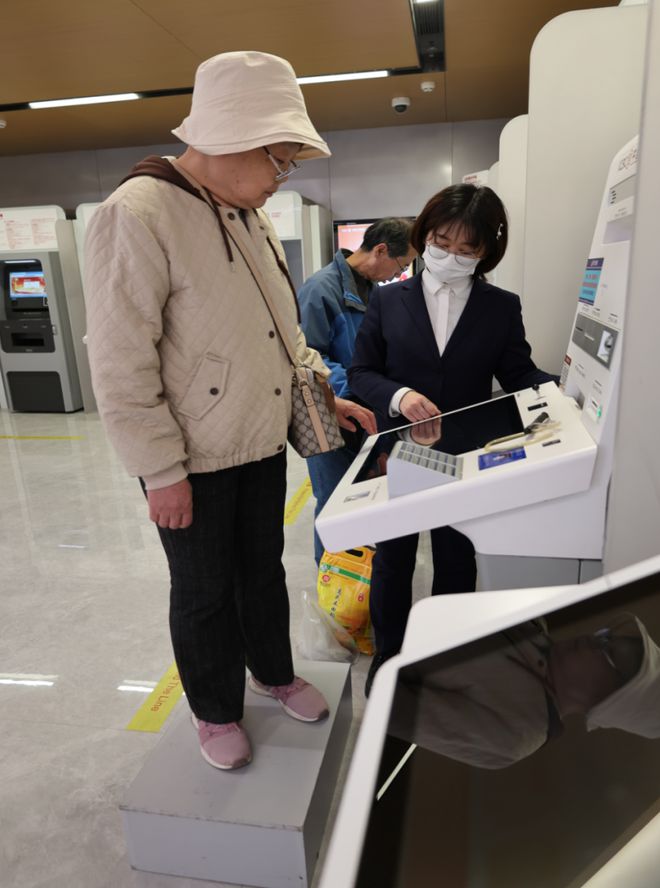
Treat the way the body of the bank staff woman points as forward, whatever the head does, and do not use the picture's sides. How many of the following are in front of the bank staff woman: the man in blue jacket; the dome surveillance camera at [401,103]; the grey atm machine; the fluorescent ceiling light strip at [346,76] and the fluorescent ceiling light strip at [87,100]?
0

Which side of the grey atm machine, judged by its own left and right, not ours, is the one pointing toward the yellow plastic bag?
front

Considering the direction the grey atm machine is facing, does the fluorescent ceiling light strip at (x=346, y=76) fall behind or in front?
in front

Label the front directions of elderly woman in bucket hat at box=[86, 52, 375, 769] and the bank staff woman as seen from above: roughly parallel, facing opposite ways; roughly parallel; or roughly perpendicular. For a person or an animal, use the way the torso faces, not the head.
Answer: roughly perpendicular

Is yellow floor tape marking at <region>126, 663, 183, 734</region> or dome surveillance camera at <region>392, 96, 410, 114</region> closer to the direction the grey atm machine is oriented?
the yellow floor tape marking

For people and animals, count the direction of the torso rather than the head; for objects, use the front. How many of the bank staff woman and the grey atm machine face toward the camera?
2

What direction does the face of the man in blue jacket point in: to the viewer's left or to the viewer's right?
to the viewer's right

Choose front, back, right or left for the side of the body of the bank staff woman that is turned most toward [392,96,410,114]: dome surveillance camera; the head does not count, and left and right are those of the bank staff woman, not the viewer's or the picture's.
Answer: back

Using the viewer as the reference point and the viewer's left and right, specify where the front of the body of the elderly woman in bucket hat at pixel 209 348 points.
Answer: facing the viewer and to the right of the viewer

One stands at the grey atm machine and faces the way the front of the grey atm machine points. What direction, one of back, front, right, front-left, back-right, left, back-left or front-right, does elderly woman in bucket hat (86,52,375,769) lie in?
front

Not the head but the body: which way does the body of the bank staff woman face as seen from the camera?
toward the camera

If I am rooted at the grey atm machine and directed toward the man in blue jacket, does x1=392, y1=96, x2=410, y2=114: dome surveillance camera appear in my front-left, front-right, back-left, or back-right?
front-left

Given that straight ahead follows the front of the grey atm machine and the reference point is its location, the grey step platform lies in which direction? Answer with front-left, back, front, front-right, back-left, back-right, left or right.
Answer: front

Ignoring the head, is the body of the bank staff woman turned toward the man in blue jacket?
no

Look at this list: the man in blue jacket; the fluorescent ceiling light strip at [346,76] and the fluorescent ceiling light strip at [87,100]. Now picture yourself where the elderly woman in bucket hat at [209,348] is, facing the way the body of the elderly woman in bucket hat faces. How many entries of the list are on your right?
0

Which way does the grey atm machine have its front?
toward the camera

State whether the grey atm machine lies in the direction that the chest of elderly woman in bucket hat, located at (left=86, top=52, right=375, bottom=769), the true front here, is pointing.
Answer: no
